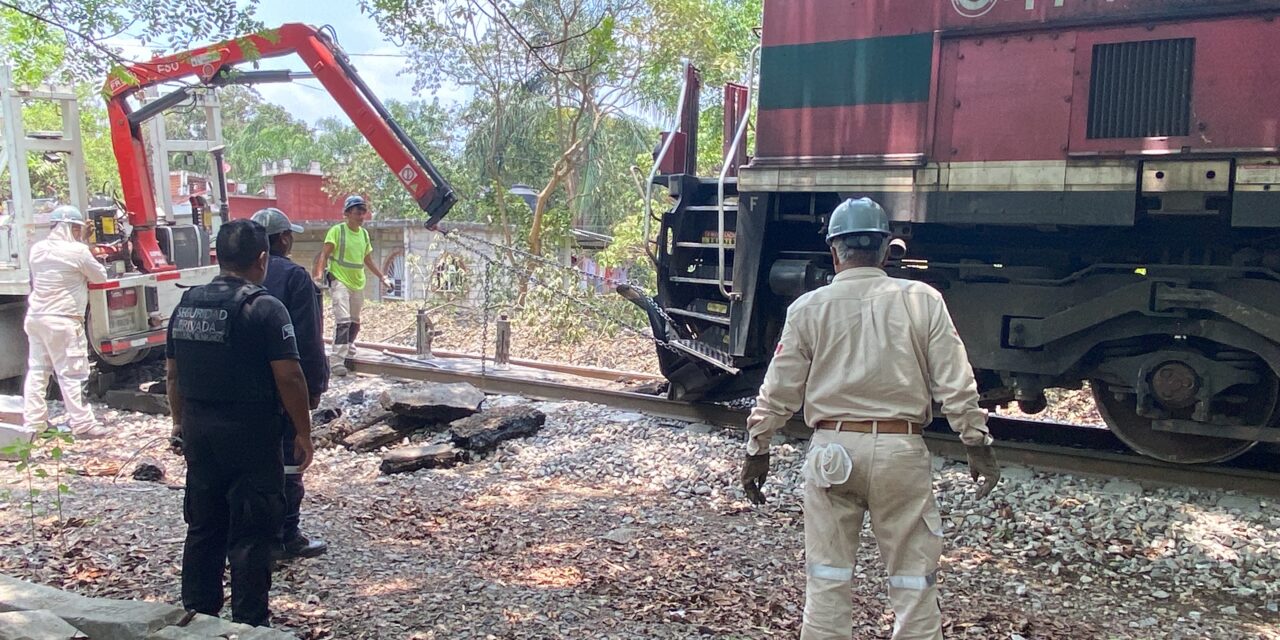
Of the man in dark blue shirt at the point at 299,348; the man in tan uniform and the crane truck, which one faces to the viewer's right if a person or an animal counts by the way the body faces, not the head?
the man in dark blue shirt

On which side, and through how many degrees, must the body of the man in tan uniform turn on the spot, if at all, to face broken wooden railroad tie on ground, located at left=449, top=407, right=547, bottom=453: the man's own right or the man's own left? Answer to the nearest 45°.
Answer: approximately 45° to the man's own left

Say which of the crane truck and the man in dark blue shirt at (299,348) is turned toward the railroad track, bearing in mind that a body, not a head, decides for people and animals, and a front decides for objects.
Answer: the man in dark blue shirt

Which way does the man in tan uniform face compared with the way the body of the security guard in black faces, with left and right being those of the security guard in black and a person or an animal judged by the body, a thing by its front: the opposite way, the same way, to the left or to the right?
the same way

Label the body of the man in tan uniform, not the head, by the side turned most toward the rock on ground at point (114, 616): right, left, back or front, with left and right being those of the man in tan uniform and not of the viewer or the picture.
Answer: left

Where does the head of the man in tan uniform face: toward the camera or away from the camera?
away from the camera

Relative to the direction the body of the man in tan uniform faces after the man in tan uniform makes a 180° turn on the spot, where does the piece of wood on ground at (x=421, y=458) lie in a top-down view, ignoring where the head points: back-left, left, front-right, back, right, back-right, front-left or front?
back-right

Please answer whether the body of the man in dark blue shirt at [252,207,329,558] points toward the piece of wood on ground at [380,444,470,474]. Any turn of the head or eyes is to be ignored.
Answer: yes

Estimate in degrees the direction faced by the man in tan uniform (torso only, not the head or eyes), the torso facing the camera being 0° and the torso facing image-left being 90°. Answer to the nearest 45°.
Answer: approximately 180°

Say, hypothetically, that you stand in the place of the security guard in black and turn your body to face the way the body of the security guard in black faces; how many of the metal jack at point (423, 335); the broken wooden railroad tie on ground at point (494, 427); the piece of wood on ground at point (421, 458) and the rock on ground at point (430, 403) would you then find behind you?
0

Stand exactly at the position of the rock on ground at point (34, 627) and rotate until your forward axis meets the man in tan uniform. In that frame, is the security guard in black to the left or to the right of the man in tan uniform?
left

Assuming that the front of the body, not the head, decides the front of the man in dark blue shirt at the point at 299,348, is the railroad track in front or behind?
in front

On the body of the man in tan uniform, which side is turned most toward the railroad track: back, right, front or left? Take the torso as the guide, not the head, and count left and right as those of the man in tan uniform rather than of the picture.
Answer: front

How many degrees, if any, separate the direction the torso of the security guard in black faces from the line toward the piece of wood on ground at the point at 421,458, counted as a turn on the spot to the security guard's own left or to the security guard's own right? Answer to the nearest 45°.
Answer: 0° — they already face it

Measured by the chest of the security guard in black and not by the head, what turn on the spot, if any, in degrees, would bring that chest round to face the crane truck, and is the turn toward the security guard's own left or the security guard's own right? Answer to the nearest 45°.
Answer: approximately 45° to the security guard's own left

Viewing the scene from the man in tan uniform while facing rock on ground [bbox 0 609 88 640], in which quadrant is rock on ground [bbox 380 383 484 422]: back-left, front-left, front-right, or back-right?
front-right
